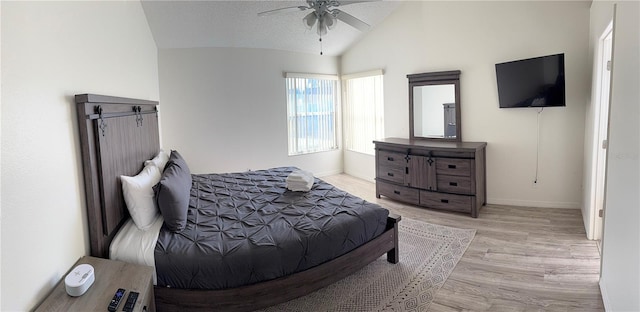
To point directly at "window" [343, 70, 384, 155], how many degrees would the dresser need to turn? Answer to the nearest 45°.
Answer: approximately 90° to its right

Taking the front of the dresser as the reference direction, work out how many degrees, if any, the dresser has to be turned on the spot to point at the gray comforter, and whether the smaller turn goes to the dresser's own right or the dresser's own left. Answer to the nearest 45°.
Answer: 0° — it already faces it

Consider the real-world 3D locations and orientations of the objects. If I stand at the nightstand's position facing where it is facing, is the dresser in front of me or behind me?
in front

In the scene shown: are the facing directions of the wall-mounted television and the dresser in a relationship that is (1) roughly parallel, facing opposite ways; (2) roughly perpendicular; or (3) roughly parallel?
roughly parallel

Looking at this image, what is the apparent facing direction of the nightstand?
to the viewer's right

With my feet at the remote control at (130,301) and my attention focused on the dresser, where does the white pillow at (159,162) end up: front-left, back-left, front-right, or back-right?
front-left

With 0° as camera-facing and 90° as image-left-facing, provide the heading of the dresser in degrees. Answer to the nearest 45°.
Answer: approximately 45°

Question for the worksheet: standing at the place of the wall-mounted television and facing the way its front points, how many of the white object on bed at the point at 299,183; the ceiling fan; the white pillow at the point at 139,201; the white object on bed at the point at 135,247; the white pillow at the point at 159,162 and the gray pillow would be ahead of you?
6

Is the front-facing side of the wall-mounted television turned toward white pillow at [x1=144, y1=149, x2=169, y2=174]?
yes

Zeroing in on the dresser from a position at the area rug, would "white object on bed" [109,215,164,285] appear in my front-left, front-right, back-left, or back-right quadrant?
back-left

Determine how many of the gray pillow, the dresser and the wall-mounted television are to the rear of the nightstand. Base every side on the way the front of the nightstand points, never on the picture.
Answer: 0

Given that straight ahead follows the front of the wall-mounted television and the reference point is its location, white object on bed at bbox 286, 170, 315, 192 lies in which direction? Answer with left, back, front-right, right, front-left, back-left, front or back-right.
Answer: front

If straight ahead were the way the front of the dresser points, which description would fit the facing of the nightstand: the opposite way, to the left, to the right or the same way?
the opposite way

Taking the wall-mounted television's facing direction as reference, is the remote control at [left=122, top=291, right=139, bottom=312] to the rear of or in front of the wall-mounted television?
in front

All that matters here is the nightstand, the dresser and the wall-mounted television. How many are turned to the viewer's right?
1

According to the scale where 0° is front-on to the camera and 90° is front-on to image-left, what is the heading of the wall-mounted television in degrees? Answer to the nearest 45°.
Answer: approximately 45°
